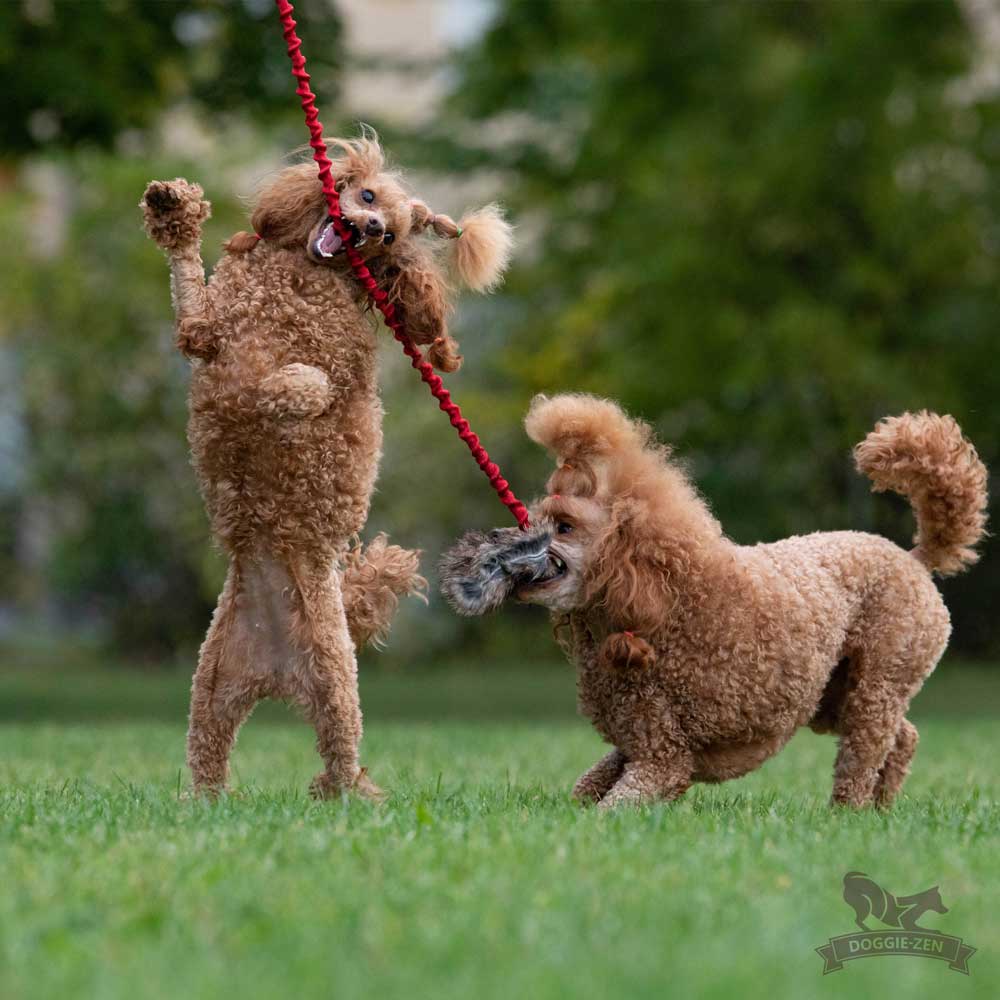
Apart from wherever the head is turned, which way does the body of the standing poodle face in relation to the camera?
toward the camera

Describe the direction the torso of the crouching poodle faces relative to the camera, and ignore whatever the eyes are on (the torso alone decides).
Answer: to the viewer's left

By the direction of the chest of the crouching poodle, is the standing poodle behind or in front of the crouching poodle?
in front

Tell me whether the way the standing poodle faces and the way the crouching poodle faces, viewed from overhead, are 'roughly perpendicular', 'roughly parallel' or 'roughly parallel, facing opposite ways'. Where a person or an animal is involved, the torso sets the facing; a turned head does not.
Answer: roughly perpendicular

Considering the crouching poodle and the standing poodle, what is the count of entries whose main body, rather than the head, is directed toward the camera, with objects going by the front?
1

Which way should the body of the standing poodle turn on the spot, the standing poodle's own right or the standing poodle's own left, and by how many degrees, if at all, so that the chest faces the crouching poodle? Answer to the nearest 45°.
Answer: approximately 90° to the standing poodle's own left
